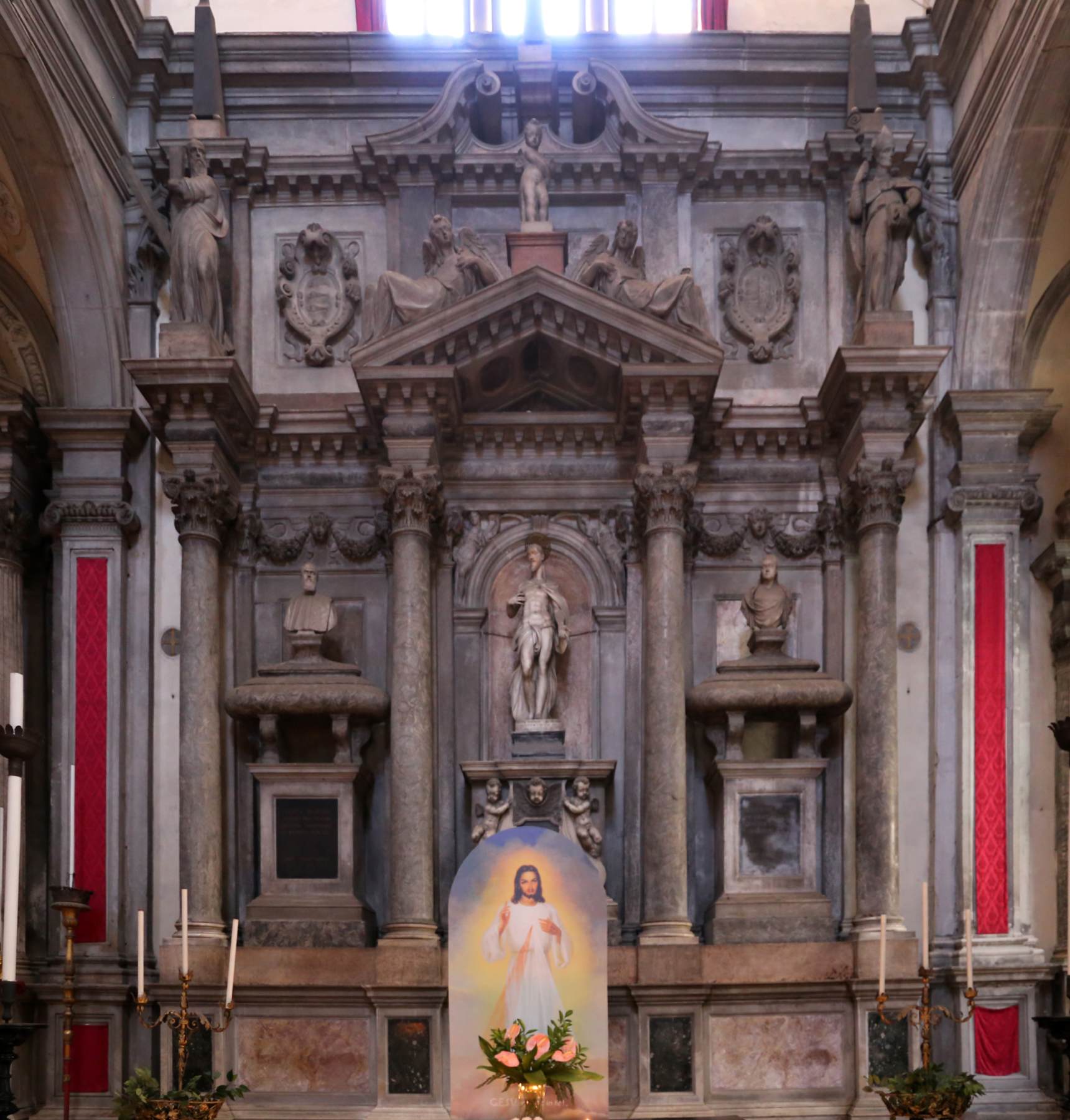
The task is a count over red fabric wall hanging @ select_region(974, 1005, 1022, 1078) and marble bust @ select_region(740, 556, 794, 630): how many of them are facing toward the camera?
2

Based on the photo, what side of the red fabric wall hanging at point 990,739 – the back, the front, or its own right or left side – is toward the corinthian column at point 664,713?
right

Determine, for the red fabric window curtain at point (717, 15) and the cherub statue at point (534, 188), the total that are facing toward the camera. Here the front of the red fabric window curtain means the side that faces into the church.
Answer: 2

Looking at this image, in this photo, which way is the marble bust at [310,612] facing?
toward the camera

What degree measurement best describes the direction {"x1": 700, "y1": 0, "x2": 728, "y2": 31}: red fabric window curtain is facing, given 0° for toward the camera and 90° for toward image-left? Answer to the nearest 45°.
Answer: approximately 0°

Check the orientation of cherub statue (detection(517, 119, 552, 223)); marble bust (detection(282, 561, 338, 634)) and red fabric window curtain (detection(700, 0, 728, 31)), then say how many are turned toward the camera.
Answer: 3

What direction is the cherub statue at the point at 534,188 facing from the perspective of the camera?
toward the camera

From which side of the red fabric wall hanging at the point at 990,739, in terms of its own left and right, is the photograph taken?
front
